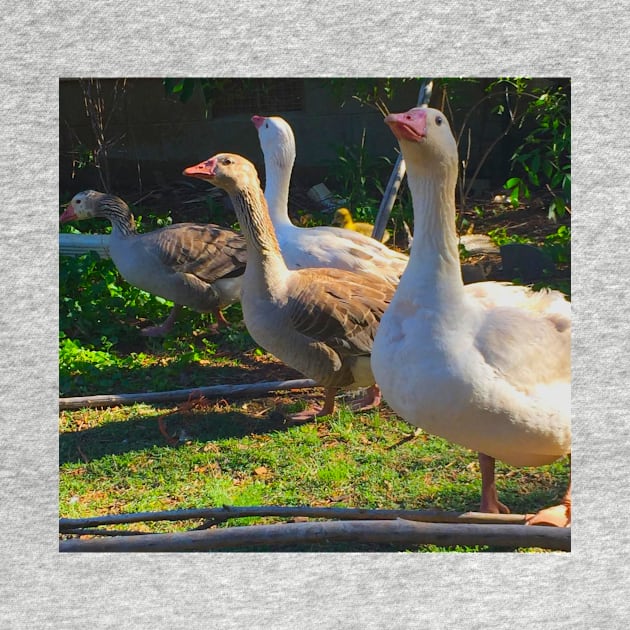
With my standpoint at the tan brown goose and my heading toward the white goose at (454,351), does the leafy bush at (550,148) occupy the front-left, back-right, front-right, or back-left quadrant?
back-left

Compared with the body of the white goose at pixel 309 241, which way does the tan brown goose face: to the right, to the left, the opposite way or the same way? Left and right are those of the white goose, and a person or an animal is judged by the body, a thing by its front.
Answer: the same way

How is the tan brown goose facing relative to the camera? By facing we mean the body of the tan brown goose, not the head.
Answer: to the viewer's left

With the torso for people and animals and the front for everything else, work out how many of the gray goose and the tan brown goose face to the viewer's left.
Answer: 2

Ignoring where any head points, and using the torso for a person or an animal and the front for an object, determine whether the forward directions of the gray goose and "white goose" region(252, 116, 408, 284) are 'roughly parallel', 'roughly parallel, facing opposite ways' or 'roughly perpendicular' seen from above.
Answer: roughly parallel

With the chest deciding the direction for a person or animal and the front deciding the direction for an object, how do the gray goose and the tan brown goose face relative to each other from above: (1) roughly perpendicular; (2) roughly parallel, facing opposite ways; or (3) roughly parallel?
roughly parallel

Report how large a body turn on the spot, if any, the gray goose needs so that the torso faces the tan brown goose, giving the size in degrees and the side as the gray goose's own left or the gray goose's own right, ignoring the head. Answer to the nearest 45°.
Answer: approximately 90° to the gray goose's own left

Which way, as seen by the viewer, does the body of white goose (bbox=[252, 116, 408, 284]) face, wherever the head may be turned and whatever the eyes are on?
to the viewer's left

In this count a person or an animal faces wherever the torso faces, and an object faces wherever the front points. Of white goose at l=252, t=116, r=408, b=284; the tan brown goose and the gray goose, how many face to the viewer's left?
3

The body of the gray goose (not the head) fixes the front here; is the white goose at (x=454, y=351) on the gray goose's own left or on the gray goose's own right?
on the gray goose's own left

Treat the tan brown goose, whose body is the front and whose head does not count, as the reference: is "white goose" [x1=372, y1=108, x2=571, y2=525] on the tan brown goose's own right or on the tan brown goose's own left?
on the tan brown goose's own left

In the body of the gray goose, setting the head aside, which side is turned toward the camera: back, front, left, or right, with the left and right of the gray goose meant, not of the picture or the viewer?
left

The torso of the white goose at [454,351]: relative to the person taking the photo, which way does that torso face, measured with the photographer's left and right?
facing the viewer and to the left of the viewer

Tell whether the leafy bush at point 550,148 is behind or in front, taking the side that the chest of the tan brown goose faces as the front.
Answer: behind

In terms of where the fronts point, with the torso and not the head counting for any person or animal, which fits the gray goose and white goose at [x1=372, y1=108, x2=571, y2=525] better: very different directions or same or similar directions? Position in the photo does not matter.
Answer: same or similar directions
